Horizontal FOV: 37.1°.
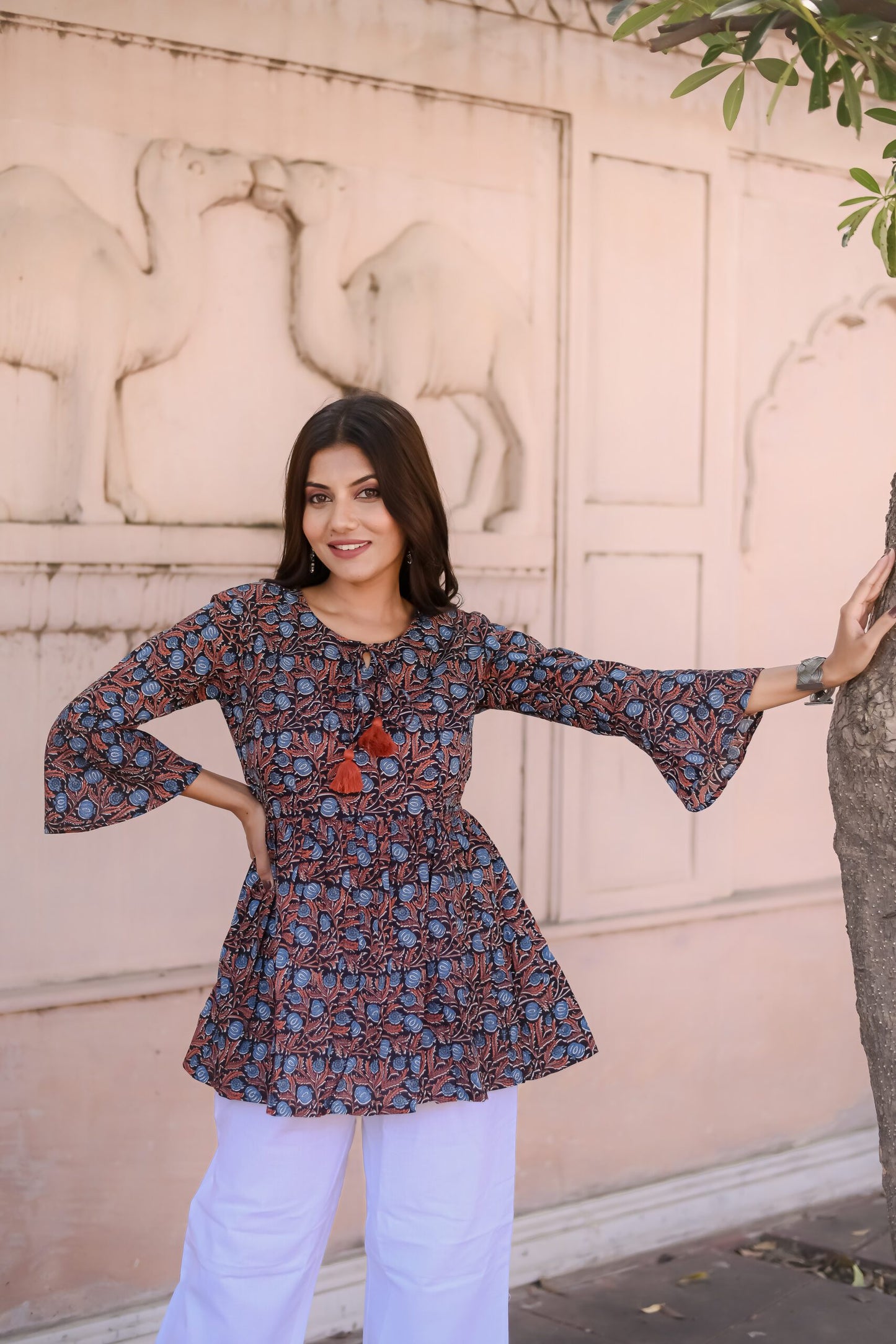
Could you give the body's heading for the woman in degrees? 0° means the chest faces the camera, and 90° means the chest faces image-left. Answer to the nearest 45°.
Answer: approximately 0°

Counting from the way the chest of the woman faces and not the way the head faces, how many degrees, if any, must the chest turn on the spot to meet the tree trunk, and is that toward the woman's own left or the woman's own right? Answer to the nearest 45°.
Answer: approximately 90° to the woman's own left
